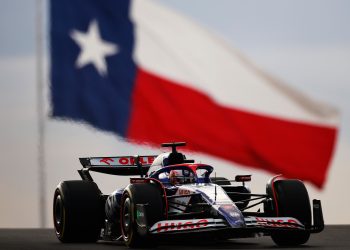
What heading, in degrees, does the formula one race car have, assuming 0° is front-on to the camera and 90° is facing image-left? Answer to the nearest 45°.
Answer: approximately 315°
